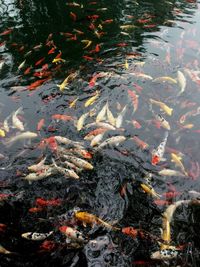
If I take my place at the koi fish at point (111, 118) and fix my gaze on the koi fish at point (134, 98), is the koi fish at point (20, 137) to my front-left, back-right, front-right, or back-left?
back-left

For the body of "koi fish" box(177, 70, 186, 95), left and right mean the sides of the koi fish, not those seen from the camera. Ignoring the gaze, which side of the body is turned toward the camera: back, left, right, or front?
back

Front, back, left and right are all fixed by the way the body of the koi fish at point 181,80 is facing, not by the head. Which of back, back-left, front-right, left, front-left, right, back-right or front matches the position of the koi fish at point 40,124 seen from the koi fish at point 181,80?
back-left

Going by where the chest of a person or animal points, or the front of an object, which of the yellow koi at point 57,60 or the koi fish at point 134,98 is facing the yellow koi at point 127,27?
the koi fish
